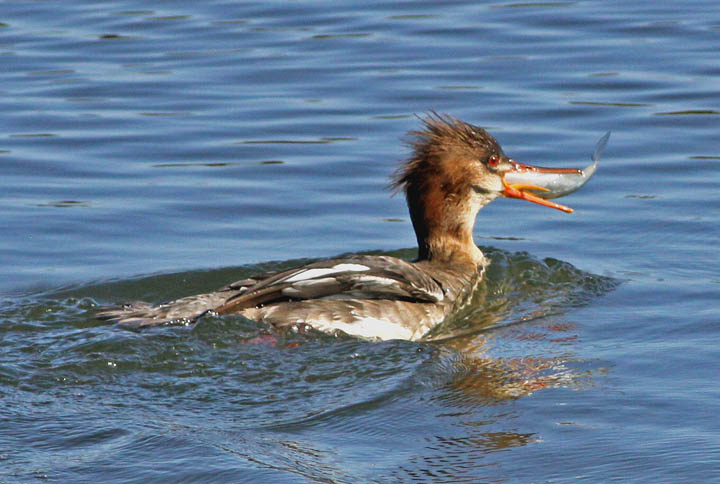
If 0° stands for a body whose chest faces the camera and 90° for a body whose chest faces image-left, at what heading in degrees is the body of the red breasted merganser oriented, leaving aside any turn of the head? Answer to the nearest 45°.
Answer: approximately 270°
